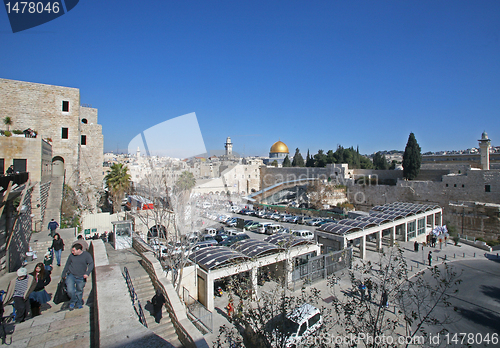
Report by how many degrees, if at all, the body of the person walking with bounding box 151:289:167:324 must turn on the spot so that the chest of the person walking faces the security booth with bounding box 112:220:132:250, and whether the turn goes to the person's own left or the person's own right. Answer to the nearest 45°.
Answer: approximately 180°

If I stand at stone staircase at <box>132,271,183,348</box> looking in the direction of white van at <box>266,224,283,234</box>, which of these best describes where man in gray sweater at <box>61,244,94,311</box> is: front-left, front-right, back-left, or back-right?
back-left

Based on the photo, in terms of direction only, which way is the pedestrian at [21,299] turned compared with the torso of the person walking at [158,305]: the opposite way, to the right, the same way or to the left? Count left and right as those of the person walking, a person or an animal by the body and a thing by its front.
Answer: the opposite way

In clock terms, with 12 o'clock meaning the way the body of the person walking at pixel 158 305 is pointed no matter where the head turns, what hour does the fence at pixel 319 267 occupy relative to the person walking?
The fence is roughly at 2 o'clock from the person walking.

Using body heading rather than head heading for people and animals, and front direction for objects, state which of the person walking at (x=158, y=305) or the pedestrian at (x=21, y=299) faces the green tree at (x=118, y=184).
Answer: the person walking

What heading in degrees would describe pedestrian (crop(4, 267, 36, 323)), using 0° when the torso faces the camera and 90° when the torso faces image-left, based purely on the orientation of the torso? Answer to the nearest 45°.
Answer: approximately 0°

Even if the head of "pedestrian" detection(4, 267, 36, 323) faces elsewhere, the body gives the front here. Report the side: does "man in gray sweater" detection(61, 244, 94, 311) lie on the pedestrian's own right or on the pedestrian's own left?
on the pedestrian's own left

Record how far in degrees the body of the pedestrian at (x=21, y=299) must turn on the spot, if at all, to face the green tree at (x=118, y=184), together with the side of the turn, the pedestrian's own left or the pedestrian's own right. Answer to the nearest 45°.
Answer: approximately 180°

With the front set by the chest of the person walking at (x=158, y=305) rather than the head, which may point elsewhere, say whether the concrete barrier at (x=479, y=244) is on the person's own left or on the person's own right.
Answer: on the person's own right

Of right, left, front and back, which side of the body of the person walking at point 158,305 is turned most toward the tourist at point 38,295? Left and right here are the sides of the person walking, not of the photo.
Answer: left

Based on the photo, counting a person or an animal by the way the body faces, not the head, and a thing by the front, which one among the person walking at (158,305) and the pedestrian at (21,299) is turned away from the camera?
the person walking

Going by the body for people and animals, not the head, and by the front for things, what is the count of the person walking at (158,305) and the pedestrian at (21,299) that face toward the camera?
1
